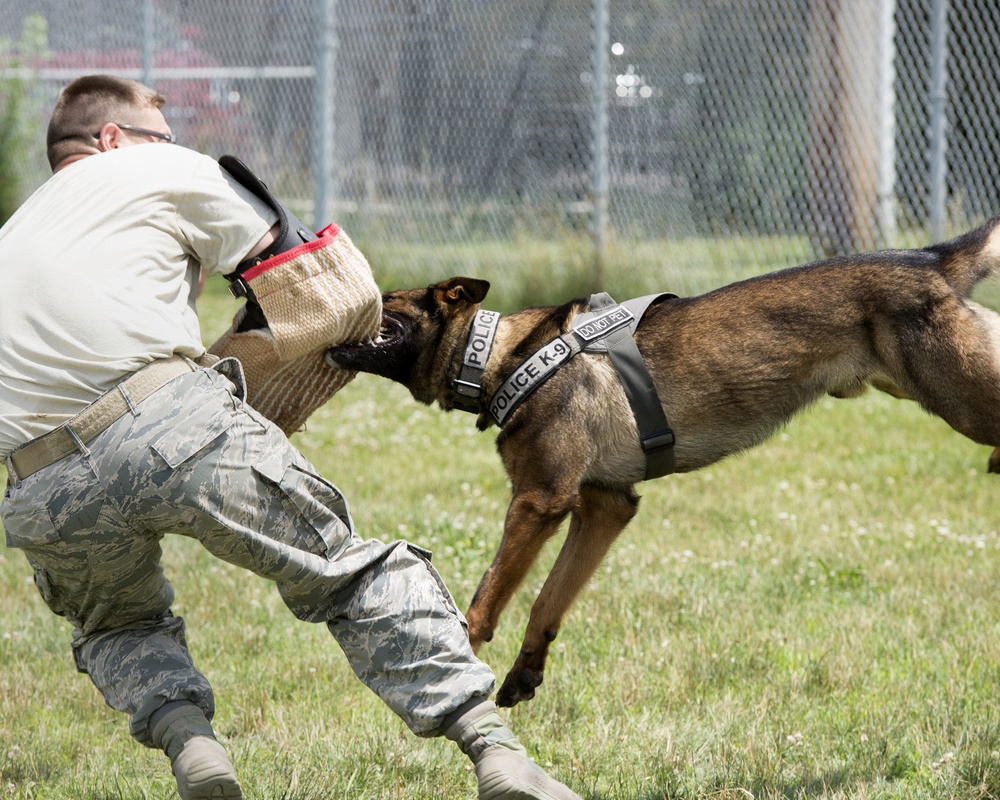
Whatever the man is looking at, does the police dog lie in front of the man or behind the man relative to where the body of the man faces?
in front

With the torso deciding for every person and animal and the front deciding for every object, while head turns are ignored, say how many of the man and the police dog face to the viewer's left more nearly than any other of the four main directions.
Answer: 1

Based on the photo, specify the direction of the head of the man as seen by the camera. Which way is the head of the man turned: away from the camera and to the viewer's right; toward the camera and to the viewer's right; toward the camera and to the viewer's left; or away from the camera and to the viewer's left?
away from the camera and to the viewer's right

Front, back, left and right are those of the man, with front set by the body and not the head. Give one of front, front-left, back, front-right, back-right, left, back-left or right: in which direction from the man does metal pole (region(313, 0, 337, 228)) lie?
front-left

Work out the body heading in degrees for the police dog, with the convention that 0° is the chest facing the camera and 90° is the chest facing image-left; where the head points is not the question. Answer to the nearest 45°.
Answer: approximately 90°

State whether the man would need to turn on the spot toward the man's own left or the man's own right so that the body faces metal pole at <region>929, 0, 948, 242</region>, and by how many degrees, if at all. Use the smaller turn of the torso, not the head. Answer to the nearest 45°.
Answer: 0° — they already face it

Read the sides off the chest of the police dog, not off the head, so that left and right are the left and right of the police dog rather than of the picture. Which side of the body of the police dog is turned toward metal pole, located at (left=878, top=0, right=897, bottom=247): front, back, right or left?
right

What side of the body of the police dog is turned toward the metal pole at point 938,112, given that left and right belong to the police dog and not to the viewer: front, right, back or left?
right

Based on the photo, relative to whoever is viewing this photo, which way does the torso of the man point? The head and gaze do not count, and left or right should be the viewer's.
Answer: facing away from the viewer and to the right of the viewer

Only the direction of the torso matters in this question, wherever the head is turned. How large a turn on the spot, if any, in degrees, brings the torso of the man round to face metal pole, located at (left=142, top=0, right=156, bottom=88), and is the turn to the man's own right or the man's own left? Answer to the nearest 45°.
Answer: approximately 45° to the man's own left

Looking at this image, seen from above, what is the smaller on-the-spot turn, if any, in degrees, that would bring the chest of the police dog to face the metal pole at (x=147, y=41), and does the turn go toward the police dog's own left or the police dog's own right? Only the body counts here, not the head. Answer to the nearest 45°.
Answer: approximately 45° to the police dog's own right

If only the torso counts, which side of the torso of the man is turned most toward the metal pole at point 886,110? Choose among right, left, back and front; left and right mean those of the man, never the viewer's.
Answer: front
